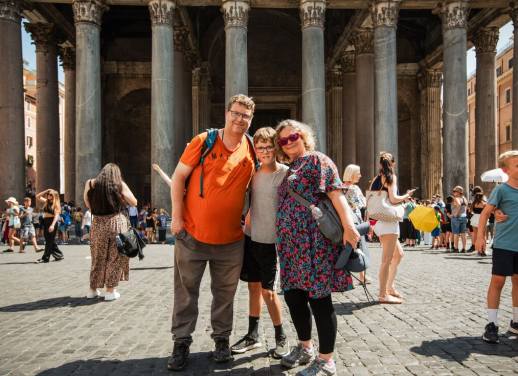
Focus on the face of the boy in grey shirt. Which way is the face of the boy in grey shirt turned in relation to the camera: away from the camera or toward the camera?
toward the camera

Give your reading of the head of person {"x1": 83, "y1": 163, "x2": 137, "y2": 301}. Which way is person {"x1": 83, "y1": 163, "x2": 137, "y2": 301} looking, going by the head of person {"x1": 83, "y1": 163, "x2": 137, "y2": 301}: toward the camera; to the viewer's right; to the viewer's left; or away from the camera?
away from the camera

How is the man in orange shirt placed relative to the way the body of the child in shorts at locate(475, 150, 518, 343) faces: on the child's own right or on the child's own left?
on the child's own right

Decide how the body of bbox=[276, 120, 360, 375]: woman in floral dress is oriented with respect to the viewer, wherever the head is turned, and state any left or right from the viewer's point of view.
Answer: facing the viewer and to the left of the viewer

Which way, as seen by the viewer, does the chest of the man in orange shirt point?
toward the camera

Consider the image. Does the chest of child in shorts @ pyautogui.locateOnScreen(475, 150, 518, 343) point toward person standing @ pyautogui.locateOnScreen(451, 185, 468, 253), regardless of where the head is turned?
no

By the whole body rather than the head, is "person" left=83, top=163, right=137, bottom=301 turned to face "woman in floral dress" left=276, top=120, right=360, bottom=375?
no

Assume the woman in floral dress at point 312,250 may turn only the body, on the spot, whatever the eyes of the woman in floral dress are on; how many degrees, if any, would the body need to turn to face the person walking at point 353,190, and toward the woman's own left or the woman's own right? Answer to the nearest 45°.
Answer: approximately 135° to the woman's own right

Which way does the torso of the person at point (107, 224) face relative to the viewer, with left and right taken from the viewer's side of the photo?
facing away from the viewer

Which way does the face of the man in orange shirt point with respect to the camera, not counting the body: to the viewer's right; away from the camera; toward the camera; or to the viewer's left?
toward the camera

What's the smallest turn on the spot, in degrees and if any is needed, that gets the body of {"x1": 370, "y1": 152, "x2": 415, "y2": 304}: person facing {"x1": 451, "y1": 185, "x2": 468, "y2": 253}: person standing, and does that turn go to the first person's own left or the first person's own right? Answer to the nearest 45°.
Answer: approximately 45° to the first person's own left

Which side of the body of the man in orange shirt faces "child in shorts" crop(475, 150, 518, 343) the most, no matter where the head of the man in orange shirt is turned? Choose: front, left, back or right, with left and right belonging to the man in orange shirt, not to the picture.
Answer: left

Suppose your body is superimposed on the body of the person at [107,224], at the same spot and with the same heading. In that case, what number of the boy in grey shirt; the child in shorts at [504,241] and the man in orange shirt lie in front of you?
0

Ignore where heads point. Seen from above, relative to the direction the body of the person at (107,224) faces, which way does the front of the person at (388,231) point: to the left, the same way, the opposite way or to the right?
to the right

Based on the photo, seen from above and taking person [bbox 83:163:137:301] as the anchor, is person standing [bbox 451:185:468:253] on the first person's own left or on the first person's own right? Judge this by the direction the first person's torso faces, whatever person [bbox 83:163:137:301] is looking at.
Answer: on the first person's own right

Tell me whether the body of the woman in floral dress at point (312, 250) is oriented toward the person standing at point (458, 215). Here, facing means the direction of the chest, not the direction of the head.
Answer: no
